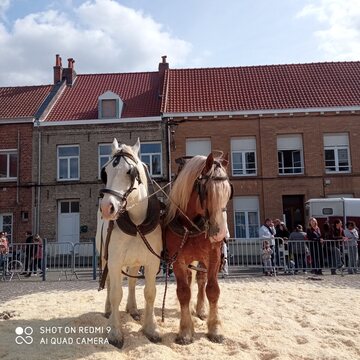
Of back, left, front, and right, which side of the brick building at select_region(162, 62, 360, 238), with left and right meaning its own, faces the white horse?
front

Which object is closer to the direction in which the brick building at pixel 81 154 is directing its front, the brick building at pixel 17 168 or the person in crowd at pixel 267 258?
the person in crowd

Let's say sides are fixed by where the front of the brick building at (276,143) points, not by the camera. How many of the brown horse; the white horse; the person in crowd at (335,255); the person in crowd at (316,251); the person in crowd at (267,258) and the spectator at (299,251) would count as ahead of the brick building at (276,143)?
6

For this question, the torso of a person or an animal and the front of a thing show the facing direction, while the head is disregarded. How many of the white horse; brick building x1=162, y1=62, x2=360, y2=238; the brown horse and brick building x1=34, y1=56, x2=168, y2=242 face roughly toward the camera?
4

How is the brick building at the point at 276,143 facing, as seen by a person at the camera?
facing the viewer

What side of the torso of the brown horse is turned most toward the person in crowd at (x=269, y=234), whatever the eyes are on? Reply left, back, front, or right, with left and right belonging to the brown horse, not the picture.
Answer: back

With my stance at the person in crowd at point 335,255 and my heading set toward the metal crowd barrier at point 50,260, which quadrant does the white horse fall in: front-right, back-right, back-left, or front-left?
front-left

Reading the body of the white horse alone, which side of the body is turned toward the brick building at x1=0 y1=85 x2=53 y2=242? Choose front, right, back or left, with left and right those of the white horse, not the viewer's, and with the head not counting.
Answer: back

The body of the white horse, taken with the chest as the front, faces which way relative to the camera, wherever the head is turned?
toward the camera

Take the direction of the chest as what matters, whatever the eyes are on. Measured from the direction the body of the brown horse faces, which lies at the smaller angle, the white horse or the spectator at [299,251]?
the white horse

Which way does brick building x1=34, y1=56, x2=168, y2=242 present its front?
toward the camera
